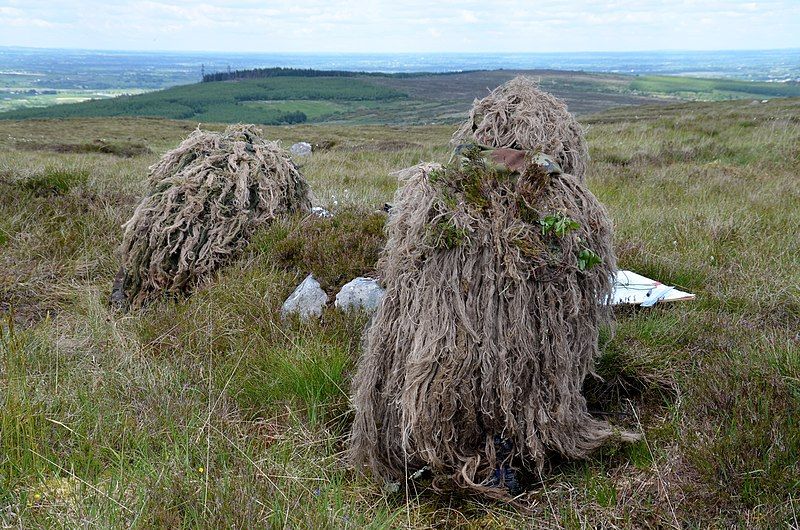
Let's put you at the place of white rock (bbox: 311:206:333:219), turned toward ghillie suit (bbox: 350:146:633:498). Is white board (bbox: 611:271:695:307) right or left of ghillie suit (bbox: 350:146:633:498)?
left

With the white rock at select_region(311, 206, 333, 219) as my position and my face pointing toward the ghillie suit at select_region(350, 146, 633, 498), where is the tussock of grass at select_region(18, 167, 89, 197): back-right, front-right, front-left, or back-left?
back-right
